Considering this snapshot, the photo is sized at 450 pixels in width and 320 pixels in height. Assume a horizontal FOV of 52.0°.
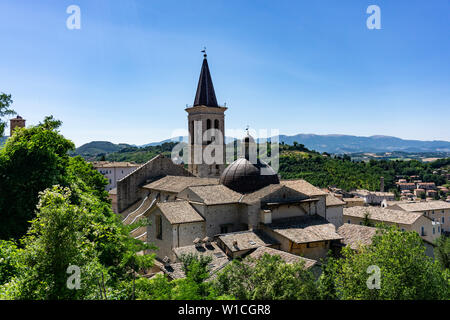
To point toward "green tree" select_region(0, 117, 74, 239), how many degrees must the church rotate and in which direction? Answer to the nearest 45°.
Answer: approximately 90° to its left

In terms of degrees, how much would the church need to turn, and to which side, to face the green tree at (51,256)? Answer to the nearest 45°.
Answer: approximately 135° to its left

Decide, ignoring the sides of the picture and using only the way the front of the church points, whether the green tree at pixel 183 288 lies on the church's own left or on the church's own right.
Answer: on the church's own left

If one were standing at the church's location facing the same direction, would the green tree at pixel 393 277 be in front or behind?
behind

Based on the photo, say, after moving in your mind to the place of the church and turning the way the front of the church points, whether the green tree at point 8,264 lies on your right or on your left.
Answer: on your left

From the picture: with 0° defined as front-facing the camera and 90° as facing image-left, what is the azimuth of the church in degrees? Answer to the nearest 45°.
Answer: approximately 135°

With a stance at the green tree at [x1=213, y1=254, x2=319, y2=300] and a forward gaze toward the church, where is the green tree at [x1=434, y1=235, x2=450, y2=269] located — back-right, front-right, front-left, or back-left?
front-right

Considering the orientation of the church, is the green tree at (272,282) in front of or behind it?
behind
